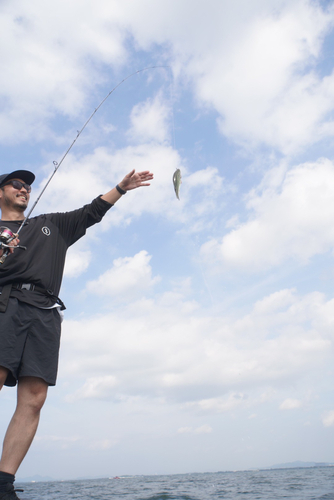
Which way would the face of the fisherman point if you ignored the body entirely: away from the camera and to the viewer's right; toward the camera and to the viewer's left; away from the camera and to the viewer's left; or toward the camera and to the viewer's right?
toward the camera and to the viewer's right

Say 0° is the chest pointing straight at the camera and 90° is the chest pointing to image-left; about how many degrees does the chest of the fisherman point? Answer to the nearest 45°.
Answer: approximately 0°
